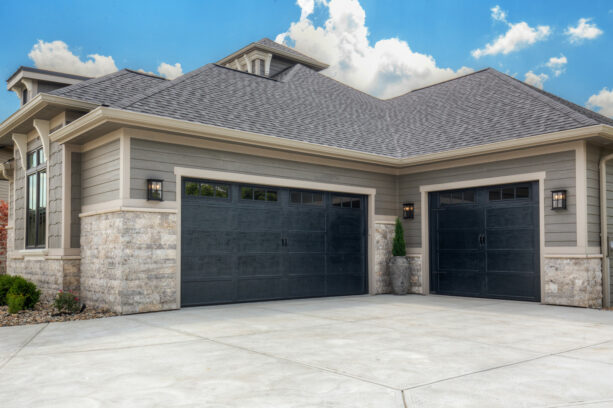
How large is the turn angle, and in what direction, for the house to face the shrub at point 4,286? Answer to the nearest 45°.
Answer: approximately 45° to its right

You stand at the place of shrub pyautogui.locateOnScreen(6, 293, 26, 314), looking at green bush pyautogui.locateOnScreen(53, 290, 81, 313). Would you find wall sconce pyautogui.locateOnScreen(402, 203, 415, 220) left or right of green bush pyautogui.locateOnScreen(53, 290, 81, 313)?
left

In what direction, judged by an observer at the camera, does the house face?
facing the viewer and to the left of the viewer
